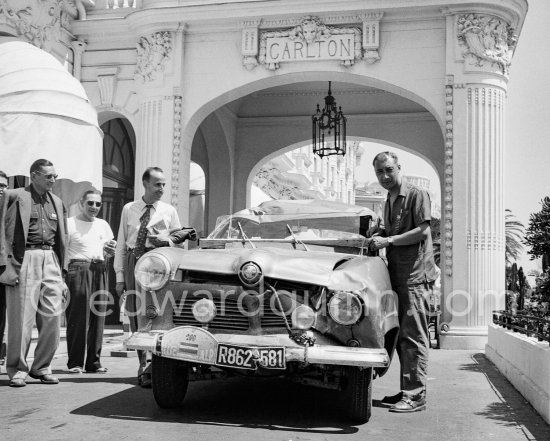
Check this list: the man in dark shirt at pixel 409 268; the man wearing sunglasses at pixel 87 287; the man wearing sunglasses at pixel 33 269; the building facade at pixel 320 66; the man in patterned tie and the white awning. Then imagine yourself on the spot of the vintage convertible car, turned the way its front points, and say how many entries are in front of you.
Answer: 0

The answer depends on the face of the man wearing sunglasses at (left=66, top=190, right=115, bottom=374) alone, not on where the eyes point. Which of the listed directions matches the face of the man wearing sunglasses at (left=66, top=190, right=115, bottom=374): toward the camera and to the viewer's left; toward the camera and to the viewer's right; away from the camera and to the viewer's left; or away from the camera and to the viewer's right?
toward the camera and to the viewer's right

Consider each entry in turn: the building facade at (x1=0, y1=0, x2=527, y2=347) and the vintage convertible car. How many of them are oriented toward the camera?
2

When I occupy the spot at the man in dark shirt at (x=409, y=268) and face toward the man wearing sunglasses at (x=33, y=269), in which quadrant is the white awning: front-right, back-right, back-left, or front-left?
front-right

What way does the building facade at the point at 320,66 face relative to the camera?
toward the camera

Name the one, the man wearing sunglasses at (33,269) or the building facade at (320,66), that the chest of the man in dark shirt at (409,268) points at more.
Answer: the man wearing sunglasses

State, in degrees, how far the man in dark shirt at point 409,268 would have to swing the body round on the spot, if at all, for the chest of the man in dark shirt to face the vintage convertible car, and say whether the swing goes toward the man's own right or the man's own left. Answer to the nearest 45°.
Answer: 0° — they already face it

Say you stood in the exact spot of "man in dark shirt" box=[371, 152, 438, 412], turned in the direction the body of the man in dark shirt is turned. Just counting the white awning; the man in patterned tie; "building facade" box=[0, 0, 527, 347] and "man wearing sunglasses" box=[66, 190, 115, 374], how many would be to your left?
0

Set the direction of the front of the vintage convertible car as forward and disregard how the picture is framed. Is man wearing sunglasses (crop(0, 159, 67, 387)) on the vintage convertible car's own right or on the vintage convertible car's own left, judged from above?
on the vintage convertible car's own right

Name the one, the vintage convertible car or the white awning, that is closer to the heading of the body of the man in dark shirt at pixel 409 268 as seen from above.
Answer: the vintage convertible car

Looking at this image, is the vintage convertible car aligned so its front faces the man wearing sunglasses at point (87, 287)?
no

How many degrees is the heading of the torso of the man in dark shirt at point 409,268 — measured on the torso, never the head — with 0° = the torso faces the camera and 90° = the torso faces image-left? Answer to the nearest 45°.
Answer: approximately 45°

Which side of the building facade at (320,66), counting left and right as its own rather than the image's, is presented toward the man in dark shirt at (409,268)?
front

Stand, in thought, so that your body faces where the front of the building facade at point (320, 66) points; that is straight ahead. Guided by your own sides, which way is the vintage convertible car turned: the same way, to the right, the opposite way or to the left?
the same way

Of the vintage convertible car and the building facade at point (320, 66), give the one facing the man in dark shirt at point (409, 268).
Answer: the building facade
